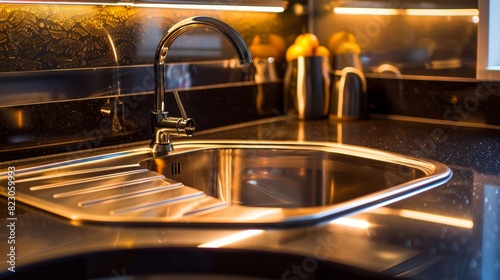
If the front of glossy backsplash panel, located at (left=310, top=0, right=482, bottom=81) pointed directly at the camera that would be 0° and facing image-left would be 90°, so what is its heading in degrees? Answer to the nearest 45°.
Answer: approximately 0°

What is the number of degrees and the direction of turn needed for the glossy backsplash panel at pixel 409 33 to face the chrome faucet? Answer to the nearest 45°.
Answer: approximately 45° to its right

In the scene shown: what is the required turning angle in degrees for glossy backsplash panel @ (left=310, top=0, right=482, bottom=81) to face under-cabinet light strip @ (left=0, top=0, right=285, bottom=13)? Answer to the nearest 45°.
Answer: approximately 45° to its right

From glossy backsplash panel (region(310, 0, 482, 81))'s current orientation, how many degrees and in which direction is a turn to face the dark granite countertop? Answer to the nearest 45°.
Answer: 0° — it already faces it
